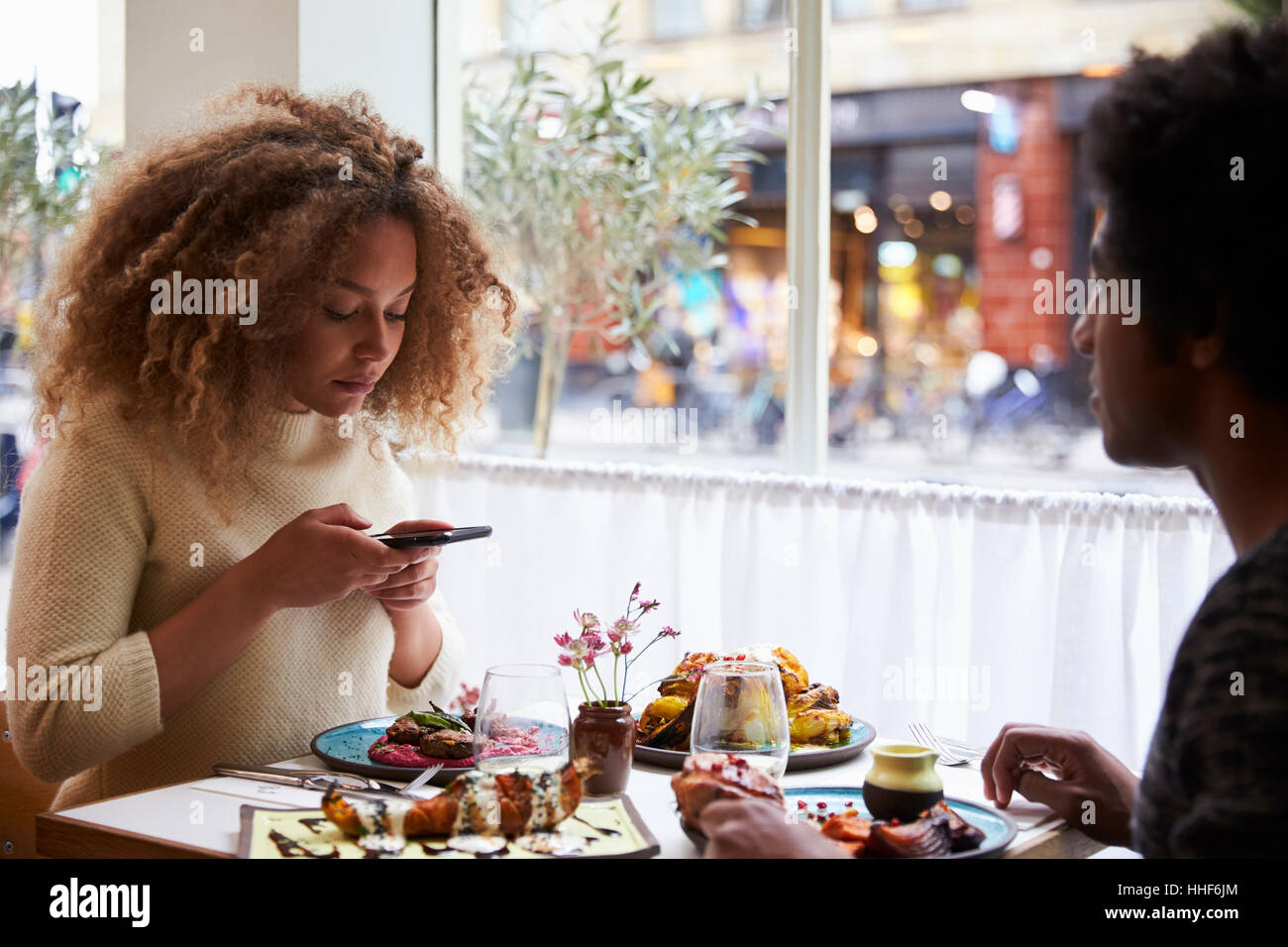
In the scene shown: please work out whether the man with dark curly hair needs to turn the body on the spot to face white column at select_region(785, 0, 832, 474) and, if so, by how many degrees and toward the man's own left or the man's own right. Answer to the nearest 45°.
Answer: approximately 90° to the man's own right

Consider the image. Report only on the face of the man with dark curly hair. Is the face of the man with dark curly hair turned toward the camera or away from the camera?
away from the camera

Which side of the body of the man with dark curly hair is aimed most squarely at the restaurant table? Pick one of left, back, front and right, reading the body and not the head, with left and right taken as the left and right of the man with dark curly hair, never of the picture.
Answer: front

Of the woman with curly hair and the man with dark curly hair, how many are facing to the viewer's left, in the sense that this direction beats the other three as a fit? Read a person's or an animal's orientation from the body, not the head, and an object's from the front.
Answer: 1

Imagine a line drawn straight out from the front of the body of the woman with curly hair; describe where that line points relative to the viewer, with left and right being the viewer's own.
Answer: facing the viewer and to the right of the viewer

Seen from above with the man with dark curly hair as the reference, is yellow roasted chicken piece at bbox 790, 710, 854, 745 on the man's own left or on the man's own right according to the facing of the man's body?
on the man's own right

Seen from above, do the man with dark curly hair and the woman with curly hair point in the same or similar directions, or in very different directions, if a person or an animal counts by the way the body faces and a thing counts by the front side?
very different directions

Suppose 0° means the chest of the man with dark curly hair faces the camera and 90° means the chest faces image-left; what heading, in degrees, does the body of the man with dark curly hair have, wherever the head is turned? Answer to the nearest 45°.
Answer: approximately 90°
